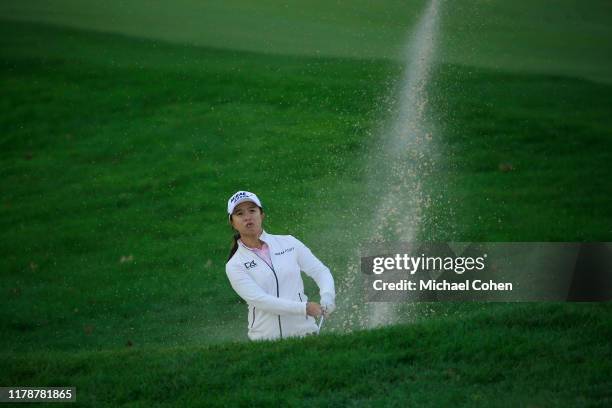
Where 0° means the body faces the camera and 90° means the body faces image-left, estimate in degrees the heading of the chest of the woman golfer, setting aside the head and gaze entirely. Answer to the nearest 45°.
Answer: approximately 0°
